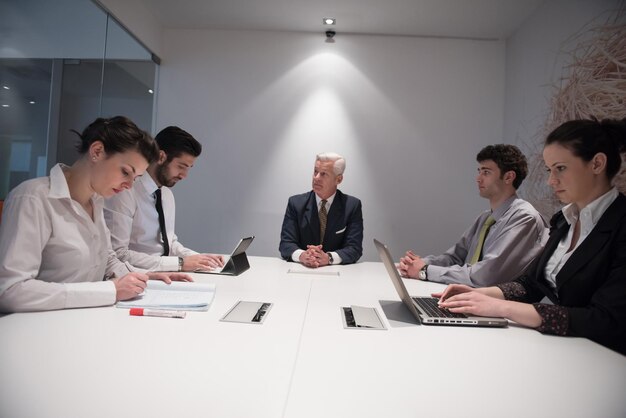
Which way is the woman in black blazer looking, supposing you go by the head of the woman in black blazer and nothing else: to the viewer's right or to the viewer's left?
to the viewer's left

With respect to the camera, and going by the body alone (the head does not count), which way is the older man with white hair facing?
toward the camera

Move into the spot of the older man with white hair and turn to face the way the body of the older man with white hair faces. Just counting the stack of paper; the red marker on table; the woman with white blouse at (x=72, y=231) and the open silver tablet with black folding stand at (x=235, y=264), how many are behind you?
0

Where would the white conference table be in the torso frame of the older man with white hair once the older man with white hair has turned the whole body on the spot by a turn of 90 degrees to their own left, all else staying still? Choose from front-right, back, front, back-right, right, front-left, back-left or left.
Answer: right

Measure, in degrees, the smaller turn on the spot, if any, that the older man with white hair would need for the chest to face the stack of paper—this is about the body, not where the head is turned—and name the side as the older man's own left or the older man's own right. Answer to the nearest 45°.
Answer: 0° — they already face it

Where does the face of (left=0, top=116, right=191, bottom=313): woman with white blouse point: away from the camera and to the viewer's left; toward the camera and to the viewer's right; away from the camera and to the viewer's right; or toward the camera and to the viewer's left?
toward the camera and to the viewer's right

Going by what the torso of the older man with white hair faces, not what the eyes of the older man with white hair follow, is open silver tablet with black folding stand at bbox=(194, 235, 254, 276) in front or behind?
in front

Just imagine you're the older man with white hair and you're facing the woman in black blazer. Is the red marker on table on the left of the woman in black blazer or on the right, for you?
right

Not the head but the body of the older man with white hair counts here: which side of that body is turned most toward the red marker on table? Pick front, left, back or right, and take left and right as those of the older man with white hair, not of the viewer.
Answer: front

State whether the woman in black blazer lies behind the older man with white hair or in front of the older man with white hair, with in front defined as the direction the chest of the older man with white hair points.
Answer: in front
